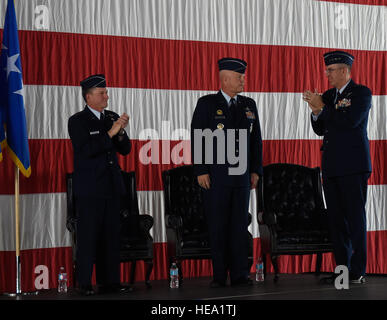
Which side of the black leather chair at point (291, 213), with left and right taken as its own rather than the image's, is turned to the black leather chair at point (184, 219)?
right

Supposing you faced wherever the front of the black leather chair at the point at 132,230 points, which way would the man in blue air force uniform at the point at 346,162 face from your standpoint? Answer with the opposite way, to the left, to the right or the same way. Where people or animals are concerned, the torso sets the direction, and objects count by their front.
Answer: to the right

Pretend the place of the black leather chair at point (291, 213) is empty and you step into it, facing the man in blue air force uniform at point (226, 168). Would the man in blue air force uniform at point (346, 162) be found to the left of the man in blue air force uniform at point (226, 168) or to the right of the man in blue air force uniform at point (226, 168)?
left

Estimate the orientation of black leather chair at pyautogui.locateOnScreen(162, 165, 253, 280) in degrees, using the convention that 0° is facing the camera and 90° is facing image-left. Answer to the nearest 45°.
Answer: approximately 315°

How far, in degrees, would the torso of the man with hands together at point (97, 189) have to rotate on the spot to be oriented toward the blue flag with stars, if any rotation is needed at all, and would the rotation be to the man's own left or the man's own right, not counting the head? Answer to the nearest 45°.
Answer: approximately 135° to the man's own right

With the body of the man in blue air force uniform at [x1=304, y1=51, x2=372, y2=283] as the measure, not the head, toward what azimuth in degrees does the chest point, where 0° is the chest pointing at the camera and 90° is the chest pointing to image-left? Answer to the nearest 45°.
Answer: approximately 45°

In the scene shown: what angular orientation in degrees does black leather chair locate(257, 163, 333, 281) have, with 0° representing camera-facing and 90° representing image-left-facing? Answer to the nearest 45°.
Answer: approximately 315°

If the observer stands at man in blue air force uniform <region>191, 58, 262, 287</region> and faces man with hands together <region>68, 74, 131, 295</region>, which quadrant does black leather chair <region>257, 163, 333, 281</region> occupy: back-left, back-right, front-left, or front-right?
back-right
